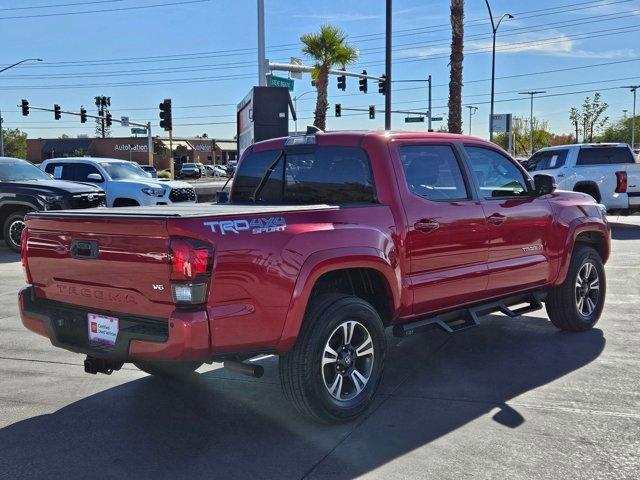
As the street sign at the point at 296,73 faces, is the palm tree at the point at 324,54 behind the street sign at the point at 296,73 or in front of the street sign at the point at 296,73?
behind

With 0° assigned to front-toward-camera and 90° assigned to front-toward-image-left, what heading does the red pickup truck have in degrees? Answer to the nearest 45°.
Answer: approximately 225°

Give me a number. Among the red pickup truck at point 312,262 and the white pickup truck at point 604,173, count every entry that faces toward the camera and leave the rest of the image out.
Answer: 0

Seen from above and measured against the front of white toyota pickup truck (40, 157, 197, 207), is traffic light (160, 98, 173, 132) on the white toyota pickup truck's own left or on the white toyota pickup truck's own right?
on the white toyota pickup truck's own left

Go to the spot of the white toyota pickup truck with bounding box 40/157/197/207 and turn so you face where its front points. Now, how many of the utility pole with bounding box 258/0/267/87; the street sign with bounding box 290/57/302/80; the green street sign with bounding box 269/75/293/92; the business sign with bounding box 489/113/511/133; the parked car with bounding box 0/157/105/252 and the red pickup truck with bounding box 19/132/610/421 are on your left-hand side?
4

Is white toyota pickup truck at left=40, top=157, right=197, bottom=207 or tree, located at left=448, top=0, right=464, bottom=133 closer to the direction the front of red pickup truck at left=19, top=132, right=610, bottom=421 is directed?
the tree

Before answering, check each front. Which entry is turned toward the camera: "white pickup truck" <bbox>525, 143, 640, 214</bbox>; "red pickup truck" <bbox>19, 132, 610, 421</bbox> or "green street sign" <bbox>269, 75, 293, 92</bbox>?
the green street sign

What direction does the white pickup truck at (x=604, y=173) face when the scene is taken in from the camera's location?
facing away from the viewer and to the left of the viewer

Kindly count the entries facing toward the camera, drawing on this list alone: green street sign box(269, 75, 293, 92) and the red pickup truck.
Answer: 1

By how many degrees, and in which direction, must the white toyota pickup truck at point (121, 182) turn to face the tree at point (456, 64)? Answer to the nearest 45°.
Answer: approximately 45° to its left

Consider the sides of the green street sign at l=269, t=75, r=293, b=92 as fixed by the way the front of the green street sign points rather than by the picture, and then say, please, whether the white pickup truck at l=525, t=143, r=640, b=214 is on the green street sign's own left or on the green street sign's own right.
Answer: on the green street sign's own left
